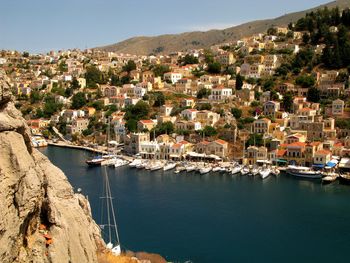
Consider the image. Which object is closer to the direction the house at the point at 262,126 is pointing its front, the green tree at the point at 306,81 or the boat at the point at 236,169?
the boat

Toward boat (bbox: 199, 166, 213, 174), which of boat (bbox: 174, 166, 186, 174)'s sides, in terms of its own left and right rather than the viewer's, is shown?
left

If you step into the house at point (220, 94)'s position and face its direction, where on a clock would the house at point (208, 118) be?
the house at point (208, 118) is roughly at 11 o'clock from the house at point (220, 94).

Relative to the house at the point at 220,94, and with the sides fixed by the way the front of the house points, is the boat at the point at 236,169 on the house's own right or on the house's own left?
on the house's own left

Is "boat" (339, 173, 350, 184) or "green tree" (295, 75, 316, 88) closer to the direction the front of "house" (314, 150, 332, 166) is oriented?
the boat

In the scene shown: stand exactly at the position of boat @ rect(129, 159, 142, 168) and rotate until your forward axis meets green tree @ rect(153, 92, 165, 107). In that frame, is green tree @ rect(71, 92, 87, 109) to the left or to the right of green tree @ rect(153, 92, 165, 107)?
left

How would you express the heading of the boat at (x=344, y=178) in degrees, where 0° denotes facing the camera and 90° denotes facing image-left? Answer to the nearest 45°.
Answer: approximately 45°

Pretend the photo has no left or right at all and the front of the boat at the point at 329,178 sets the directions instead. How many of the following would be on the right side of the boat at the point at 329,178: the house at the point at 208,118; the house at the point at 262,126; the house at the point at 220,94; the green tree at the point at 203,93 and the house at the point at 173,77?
5

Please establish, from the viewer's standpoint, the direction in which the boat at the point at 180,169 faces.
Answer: facing the viewer and to the left of the viewer

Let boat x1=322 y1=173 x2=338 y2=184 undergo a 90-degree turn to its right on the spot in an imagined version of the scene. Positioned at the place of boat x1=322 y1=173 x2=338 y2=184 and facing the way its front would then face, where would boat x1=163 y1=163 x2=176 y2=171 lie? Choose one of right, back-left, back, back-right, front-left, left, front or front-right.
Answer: front-left

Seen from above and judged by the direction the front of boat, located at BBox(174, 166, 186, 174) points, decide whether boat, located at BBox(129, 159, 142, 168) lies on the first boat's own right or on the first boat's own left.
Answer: on the first boat's own right

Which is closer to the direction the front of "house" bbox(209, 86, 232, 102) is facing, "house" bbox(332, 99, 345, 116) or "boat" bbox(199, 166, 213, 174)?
the boat

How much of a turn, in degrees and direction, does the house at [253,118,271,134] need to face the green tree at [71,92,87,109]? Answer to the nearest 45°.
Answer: approximately 90° to its right

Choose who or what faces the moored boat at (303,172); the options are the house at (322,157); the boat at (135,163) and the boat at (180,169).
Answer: the house

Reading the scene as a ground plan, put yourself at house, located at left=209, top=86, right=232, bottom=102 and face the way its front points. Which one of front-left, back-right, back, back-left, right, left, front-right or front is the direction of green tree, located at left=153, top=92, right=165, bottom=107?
front-right
